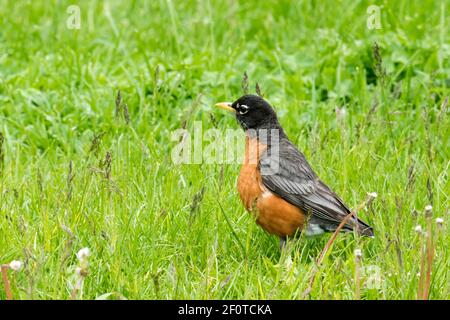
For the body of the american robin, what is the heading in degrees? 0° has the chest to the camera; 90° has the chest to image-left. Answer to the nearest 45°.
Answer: approximately 90°
